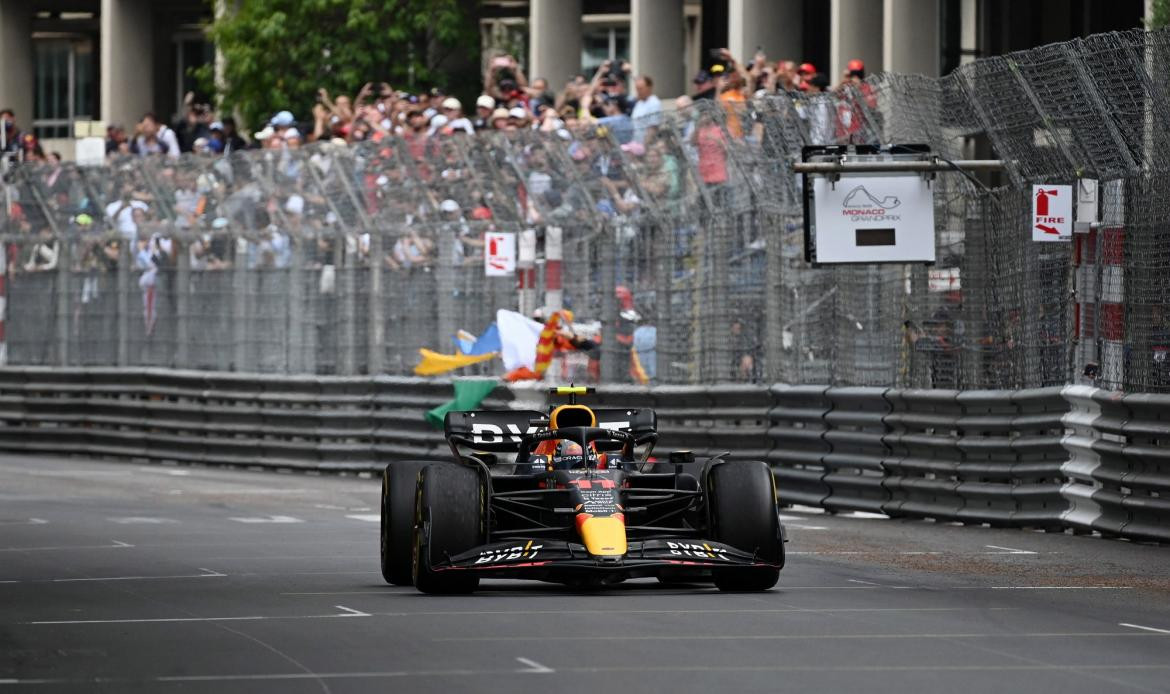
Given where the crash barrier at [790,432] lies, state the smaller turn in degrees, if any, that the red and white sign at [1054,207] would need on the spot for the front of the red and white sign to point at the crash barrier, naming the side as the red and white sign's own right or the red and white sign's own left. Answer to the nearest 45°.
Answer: approximately 135° to the red and white sign's own right

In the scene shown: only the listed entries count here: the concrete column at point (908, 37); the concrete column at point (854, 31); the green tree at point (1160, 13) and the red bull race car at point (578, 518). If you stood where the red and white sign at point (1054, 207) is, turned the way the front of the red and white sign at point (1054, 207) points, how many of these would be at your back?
3

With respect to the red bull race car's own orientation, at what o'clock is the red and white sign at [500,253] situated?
The red and white sign is roughly at 6 o'clock from the red bull race car.

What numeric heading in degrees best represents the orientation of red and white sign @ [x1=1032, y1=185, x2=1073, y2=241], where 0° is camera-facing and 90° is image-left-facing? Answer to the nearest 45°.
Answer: approximately 0°

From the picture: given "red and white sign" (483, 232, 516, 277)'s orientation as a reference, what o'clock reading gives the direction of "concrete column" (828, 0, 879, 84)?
The concrete column is roughly at 7 o'clock from the red and white sign.

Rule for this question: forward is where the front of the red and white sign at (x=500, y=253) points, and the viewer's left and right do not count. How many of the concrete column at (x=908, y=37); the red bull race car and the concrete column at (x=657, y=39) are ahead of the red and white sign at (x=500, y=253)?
1

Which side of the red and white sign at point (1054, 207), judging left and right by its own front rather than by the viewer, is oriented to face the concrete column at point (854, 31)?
back

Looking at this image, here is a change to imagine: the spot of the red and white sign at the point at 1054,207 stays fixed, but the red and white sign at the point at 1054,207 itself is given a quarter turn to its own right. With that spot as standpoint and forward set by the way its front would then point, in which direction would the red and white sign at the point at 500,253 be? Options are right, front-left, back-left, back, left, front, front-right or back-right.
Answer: front-right

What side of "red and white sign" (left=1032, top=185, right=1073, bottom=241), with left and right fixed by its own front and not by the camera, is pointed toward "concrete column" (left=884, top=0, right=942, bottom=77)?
back

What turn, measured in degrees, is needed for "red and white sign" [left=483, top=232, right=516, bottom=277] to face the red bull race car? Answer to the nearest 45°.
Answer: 0° — it already faces it

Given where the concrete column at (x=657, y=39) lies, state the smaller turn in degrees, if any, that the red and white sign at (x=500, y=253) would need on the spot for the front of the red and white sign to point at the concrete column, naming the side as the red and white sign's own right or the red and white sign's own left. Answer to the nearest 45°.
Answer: approximately 180°

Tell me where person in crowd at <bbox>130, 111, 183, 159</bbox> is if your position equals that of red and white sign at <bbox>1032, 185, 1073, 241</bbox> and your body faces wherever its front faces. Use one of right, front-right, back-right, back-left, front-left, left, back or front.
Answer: back-right
